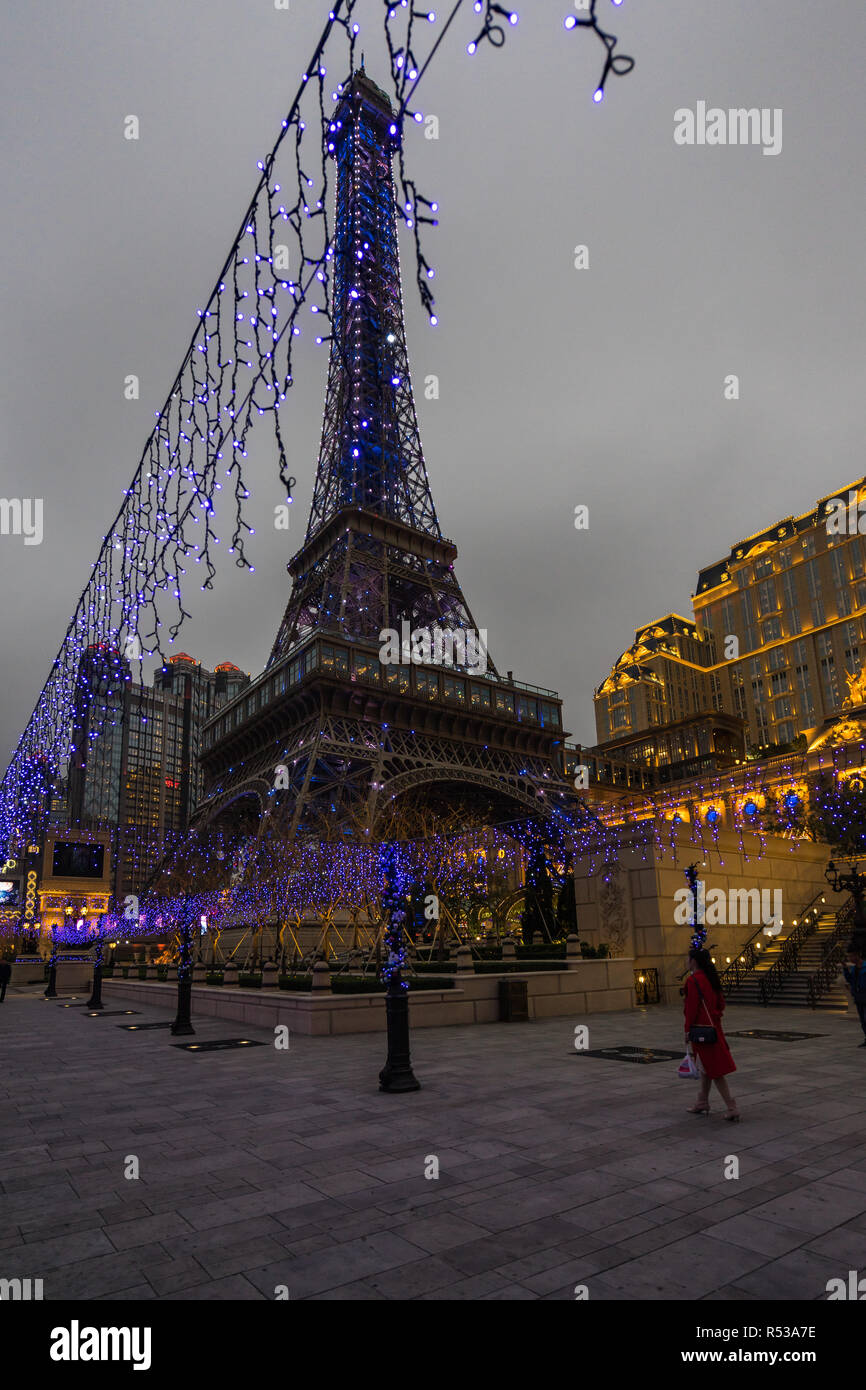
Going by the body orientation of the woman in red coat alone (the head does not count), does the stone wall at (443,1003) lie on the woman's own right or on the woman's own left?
on the woman's own right

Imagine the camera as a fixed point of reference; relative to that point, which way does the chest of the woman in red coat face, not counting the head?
to the viewer's left

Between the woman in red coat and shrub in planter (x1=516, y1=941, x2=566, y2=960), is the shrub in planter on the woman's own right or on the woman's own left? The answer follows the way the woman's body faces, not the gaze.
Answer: on the woman's own right

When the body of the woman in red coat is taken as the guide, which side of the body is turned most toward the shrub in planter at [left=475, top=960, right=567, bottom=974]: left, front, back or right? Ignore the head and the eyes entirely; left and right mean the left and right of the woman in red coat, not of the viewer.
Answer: right

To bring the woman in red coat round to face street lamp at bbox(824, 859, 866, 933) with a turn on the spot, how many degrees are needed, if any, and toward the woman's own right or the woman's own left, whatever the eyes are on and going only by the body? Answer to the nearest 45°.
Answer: approximately 90° to the woman's own right

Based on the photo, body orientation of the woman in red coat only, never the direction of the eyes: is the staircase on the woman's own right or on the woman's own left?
on the woman's own right
